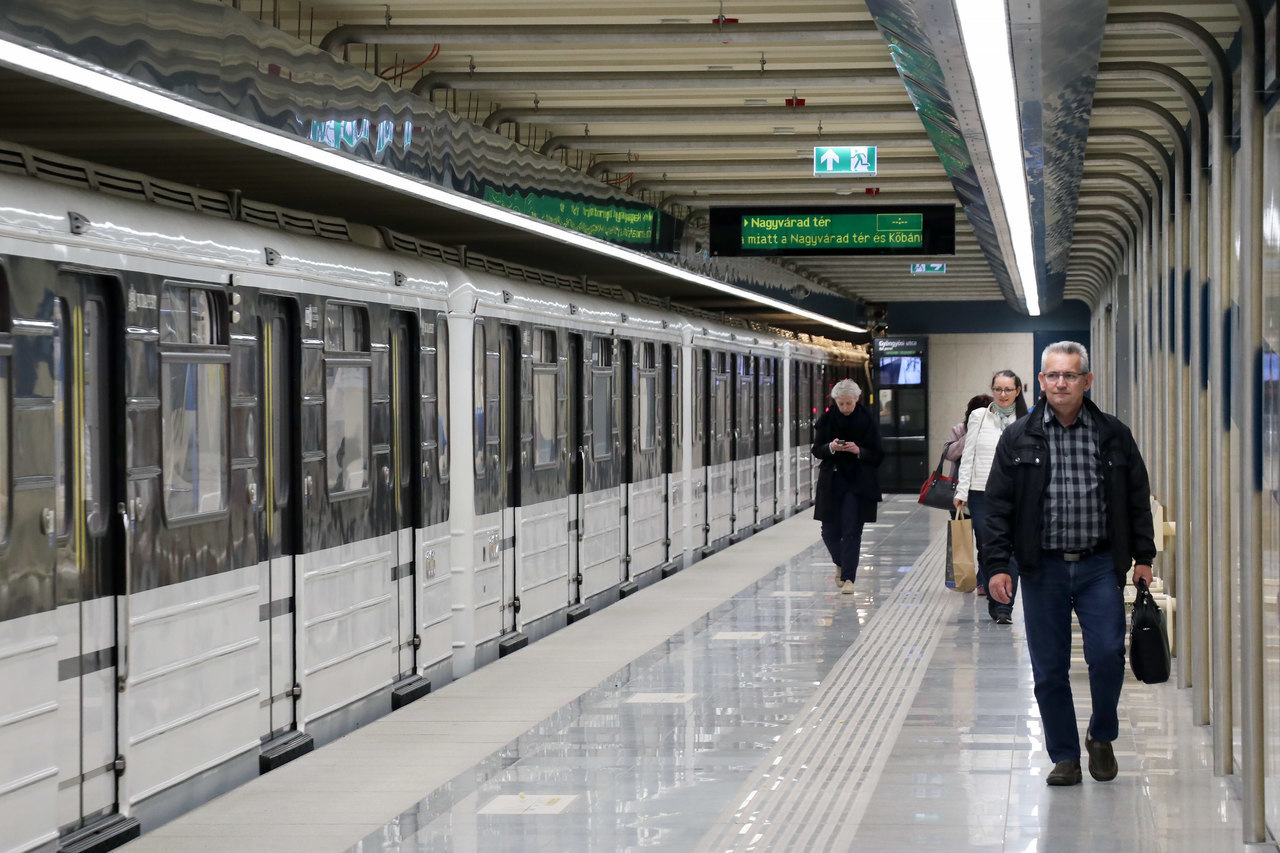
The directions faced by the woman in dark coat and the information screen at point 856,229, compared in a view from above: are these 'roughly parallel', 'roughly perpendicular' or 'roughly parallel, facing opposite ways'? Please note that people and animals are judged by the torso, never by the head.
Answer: roughly parallel

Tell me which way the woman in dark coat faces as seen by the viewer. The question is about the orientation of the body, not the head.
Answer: toward the camera

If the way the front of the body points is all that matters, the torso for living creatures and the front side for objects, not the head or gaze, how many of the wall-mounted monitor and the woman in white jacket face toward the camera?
2

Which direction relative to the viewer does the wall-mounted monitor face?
toward the camera

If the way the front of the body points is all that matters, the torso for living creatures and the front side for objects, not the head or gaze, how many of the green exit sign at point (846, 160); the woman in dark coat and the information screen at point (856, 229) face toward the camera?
3

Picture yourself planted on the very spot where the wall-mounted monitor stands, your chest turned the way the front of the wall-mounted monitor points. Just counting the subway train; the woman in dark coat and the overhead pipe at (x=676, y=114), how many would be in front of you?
3

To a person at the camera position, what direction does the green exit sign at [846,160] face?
facing the viewer

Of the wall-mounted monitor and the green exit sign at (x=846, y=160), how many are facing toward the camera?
2

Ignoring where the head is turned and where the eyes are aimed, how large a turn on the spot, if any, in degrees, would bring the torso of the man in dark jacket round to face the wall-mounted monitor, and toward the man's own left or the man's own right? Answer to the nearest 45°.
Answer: approximately 180°

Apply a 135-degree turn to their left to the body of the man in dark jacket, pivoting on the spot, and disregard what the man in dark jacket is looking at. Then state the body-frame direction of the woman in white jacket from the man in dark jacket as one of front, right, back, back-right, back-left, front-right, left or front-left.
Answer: front-left

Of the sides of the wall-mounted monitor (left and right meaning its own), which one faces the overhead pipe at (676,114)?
front

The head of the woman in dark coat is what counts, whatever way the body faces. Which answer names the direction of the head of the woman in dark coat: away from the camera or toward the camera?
toward the camera

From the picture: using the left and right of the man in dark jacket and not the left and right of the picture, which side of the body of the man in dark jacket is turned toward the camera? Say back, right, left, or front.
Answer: front
